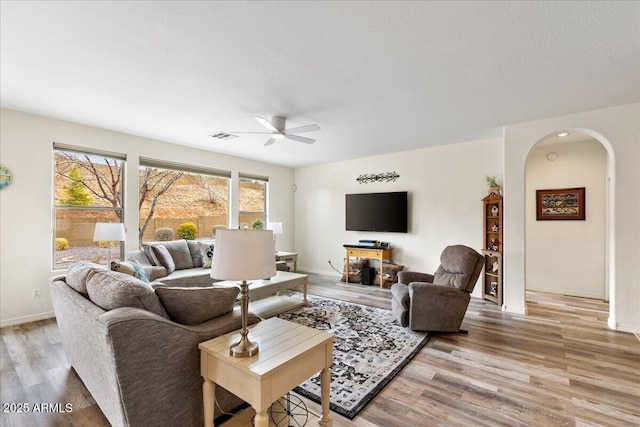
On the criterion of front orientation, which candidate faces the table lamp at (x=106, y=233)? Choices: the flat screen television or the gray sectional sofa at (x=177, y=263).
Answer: the flat screen television

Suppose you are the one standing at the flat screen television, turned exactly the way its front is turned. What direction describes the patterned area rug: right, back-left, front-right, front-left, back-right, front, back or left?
front-left

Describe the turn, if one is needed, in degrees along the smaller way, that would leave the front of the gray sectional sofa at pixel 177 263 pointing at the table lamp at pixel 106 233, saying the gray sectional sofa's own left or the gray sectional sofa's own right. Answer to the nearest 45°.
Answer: approximately 90° to the gray sectional sofa's own right

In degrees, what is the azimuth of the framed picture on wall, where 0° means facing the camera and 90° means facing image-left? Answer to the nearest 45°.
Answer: approximately 0°

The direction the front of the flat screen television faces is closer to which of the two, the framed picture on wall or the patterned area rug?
the patterned area rug

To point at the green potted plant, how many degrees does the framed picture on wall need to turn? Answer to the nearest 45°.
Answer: approximately 45° to its right

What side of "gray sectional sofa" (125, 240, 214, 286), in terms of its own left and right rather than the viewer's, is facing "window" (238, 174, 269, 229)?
left

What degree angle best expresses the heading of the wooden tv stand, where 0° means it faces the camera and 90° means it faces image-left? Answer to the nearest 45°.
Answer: approximately 45°

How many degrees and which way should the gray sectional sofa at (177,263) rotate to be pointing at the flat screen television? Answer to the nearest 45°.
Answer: approximately 45° to its left

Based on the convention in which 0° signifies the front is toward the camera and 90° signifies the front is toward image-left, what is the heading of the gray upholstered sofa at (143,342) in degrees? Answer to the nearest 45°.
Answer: approximately 225°

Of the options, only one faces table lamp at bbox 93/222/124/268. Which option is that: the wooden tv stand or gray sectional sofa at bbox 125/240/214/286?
the wooden tv stand

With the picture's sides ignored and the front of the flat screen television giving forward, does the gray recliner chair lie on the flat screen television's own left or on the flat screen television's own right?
on the flat screen television's own left

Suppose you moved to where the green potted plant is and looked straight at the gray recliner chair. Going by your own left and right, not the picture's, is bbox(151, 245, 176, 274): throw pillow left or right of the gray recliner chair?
right
